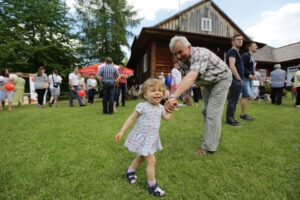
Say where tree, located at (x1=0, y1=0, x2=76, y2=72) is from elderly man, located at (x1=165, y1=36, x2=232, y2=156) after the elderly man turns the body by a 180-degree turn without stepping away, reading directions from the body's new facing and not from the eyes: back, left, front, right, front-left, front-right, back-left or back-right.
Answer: back-left

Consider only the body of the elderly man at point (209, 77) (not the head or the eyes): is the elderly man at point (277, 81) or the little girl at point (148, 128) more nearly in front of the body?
the little girl

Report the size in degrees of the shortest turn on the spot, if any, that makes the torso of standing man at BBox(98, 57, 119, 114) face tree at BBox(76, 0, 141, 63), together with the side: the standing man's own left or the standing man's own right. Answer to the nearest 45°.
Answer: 0° — they already face it

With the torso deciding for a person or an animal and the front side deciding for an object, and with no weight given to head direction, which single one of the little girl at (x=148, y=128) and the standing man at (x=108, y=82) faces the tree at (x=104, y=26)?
the standing man

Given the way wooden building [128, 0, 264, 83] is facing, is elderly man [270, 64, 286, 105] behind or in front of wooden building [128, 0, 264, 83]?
in front

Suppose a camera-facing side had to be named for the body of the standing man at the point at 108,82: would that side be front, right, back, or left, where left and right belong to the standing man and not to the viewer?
back

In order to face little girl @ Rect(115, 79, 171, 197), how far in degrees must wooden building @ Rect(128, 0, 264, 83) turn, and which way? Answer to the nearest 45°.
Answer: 0° — it already faces them

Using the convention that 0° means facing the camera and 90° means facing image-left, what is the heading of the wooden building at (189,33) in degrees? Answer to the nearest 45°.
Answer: approximately 0°

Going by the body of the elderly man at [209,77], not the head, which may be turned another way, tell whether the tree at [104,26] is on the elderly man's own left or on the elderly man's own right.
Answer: on the elderly man's own right

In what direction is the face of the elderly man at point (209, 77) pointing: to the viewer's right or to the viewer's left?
to the viewer's left

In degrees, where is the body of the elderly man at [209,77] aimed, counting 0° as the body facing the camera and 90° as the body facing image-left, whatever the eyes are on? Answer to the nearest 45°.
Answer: approximately 90°
